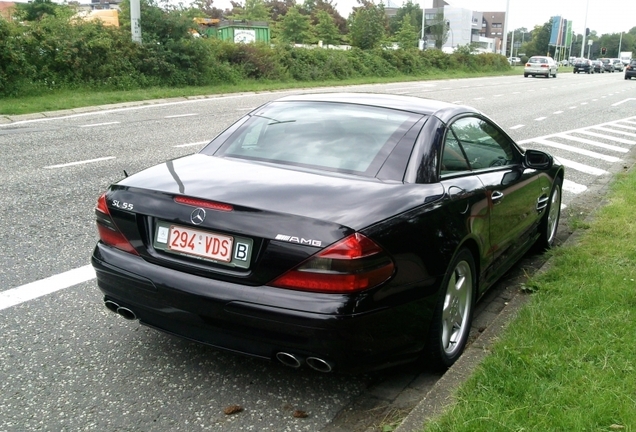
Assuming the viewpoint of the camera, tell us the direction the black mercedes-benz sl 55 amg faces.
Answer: facing away from the viewer and to the right of the viewer

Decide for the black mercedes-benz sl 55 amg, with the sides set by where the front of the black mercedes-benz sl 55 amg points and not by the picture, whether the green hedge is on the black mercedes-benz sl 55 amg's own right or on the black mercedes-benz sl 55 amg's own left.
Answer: on the black mercedes-benz sl 55 amg's own left

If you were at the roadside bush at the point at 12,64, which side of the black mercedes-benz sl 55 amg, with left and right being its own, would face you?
left
